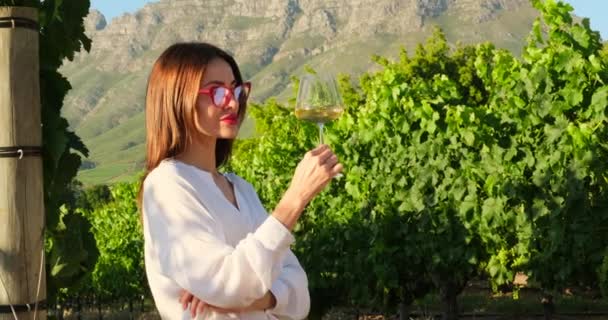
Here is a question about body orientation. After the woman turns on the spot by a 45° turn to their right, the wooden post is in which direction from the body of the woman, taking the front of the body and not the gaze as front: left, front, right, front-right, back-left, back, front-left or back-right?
back-right

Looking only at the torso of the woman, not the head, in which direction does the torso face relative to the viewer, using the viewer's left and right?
facing the viewer and to the right of the viewer
